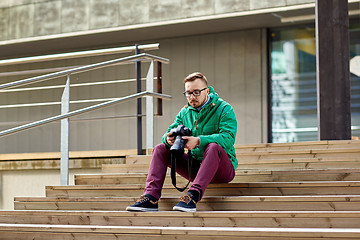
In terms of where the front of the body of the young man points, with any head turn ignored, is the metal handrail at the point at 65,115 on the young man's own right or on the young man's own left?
on the young man's own right

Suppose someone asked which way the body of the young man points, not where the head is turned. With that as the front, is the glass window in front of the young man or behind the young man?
behind

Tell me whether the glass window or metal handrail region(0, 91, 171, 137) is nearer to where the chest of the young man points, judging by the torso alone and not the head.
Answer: the metal handrail

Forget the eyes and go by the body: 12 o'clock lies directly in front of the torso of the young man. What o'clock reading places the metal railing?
The metal railing is roughly at 3 o'clock from the young man.

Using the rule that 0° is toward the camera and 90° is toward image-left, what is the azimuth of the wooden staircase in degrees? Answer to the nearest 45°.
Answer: approximately 0°

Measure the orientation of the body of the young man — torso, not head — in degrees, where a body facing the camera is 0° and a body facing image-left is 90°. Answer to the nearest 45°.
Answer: approximately 45°
